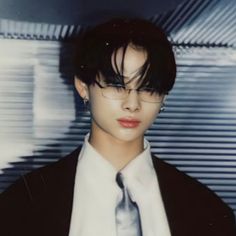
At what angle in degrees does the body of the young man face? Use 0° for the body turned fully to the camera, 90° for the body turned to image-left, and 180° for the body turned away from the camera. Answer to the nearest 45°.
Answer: approximately 0°
